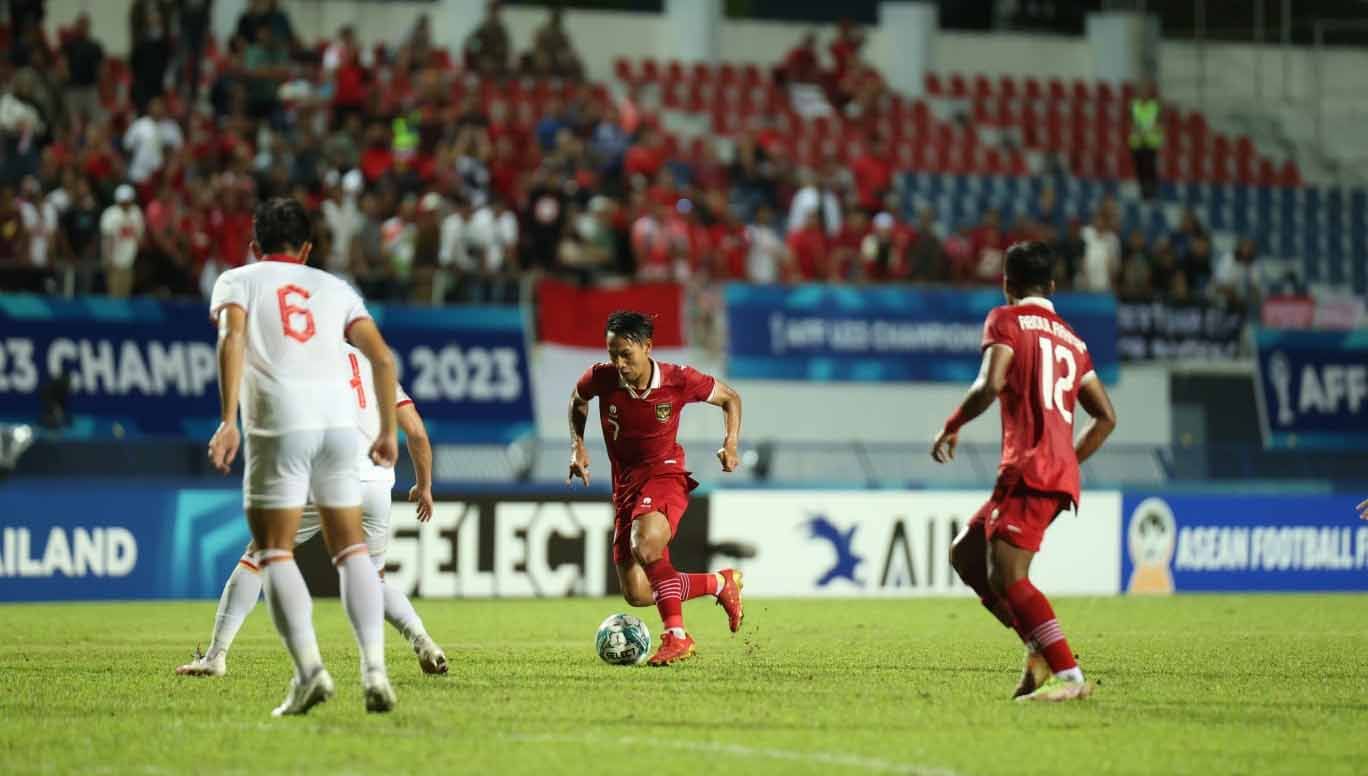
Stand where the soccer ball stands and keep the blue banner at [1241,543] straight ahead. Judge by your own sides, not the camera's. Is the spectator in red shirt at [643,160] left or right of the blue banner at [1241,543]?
left

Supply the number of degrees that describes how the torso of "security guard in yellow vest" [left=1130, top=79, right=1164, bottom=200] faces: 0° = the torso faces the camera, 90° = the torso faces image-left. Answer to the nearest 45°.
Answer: approximately 0°

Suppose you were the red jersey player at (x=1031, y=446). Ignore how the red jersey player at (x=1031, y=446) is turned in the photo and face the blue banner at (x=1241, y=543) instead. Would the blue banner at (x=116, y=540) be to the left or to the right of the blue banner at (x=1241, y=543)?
left

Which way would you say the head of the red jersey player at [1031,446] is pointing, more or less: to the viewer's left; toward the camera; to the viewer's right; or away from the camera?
away from the camera

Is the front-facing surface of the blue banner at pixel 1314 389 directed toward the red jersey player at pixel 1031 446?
yes

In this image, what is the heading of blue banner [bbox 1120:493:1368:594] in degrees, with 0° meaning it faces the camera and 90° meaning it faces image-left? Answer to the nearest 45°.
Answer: approximately 0°

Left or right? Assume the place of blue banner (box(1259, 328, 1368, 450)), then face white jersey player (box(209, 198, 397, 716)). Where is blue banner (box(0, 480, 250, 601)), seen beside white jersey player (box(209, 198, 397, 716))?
right

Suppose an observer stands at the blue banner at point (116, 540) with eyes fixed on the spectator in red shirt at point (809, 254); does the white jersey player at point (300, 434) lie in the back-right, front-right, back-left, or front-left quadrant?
back-right

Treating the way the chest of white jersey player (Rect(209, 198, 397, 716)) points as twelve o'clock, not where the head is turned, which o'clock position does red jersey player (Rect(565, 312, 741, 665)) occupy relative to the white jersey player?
The red jersey player is roughly at 1 o'clock from the white jersey player.

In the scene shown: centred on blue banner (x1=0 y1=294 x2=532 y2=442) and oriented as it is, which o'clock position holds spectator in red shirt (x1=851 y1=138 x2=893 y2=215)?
The spectator in red shirt is roughly at 8 o'clock from the blue banner.

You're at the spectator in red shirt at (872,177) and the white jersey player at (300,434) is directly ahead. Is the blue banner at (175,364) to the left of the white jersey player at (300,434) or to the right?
right
